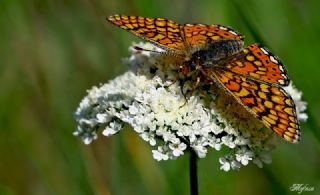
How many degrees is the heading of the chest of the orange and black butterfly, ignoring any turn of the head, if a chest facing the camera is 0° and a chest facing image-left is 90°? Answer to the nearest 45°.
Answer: approximately 45°
